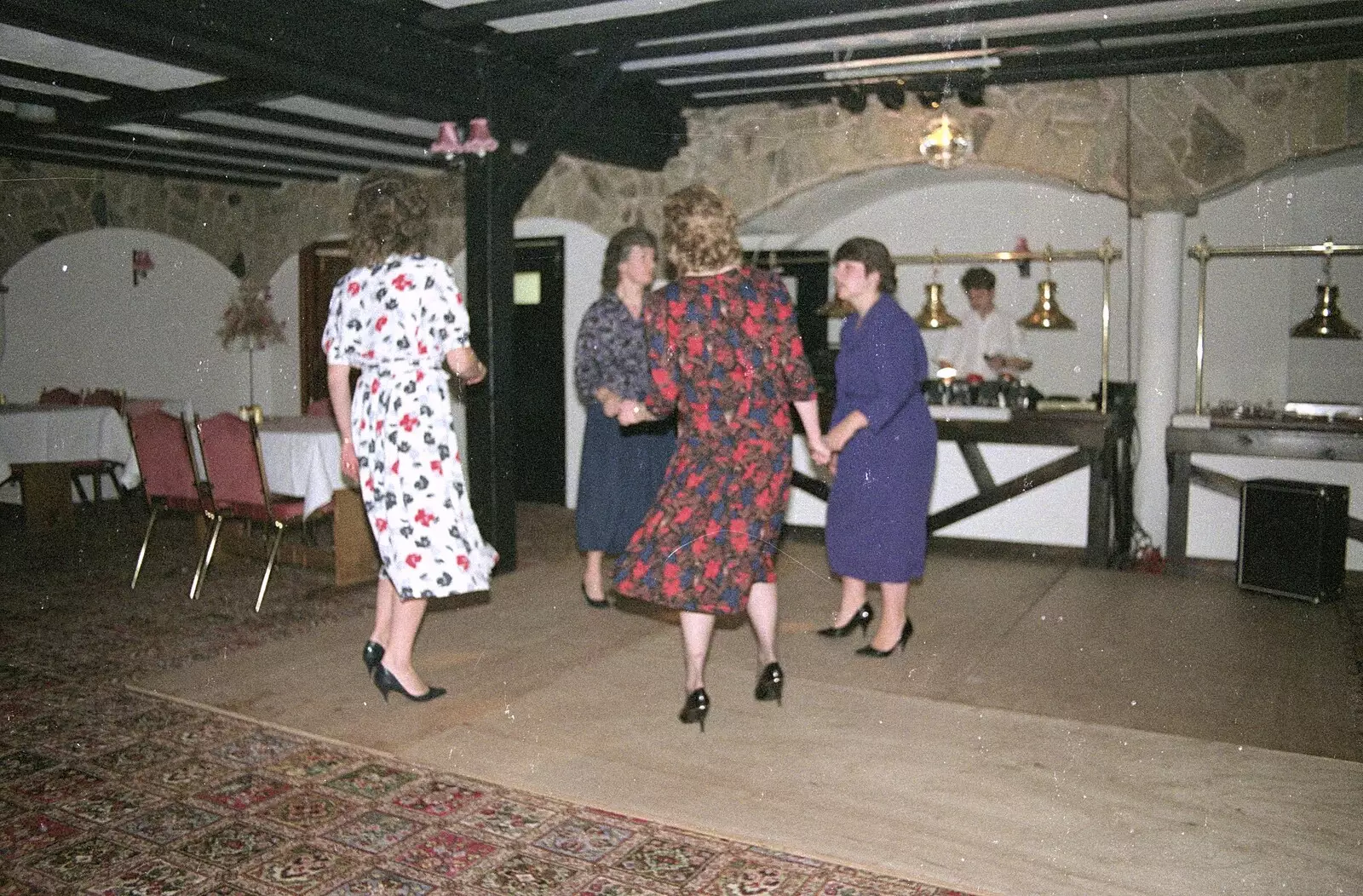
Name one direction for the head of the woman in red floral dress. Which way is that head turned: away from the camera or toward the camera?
away from the camera

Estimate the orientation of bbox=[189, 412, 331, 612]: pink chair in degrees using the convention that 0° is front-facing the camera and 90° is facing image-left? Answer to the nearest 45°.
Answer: approximately 225°

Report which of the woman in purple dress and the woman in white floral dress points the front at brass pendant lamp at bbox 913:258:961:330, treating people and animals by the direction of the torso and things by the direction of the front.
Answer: the woman in white floral dress

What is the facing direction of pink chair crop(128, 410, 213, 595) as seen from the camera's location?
facing away from the viewer and to the right of the viewer

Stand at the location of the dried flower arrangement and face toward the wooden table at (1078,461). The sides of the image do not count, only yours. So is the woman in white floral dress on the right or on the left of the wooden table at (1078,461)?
right

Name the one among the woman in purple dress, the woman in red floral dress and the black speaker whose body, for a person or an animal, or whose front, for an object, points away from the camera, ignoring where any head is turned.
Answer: the woman in red floral dress

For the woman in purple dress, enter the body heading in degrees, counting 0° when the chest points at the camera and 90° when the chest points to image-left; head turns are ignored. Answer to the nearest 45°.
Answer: approximately 45°

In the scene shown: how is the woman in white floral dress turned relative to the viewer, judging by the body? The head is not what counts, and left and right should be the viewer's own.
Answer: facing away from the viewer and to the right of the viewer

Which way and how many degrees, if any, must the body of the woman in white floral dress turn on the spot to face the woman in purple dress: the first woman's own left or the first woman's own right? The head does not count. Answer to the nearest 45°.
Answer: approximately 45° to the first woman's own right

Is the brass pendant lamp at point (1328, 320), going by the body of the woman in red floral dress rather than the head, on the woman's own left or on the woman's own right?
on the woman's own right

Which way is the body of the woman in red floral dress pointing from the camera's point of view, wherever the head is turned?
away from the camera

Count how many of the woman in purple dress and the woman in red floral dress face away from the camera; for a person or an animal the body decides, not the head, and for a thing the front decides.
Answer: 1

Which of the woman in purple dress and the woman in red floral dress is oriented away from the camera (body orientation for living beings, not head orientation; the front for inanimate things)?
the woman in red floral dress
